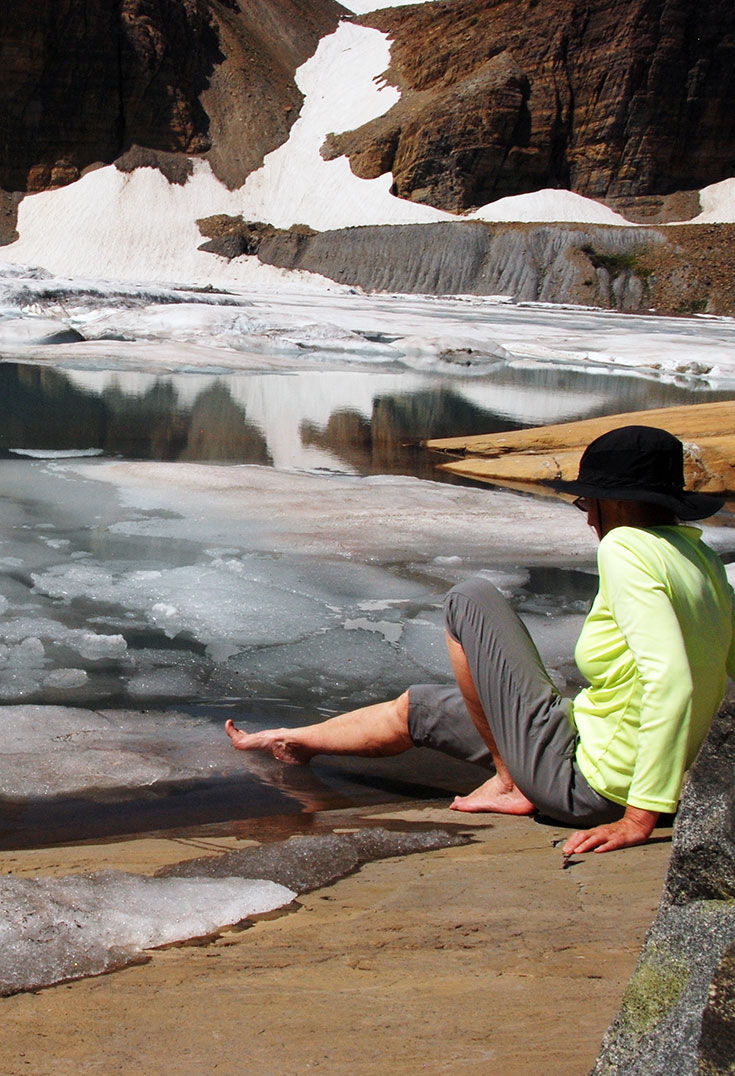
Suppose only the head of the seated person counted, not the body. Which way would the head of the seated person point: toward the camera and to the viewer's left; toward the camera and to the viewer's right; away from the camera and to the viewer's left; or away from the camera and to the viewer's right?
away from the camera and to the viewer's left

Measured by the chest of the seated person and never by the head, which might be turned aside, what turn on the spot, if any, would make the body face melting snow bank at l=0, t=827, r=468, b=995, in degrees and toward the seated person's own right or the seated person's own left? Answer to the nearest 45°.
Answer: approximately 45° to the seated person's own left

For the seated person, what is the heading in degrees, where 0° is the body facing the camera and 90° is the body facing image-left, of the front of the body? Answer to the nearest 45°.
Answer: approximately 90°

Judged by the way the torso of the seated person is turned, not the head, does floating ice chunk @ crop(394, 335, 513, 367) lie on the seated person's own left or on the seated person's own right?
on the seated person's own right
